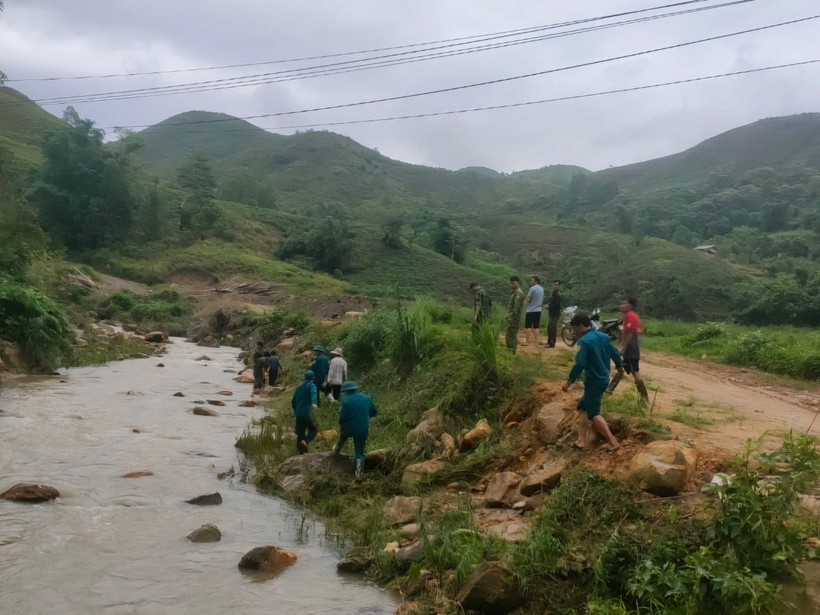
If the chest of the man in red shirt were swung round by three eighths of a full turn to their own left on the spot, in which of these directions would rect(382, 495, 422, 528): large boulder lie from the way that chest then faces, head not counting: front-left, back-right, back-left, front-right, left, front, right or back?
right

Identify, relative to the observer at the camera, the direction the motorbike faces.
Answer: facing to the left of the viewer

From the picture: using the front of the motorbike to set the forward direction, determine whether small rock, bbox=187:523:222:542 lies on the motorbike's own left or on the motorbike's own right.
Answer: on the motorbike's own left

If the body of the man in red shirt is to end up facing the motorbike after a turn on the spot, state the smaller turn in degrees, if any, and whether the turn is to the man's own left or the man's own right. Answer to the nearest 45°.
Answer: approximately 90° to the man's own right

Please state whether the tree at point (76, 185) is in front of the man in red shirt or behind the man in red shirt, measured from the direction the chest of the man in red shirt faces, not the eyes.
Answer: in front

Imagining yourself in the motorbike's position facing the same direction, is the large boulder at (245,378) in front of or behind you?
in front

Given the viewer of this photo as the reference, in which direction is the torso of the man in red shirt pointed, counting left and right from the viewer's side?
facing to the left of the viewer

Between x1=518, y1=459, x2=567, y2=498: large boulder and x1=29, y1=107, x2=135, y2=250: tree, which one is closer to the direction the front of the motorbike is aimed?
the tree

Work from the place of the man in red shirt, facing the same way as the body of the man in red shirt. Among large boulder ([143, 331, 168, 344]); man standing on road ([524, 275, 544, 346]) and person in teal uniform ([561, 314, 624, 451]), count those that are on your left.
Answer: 1
